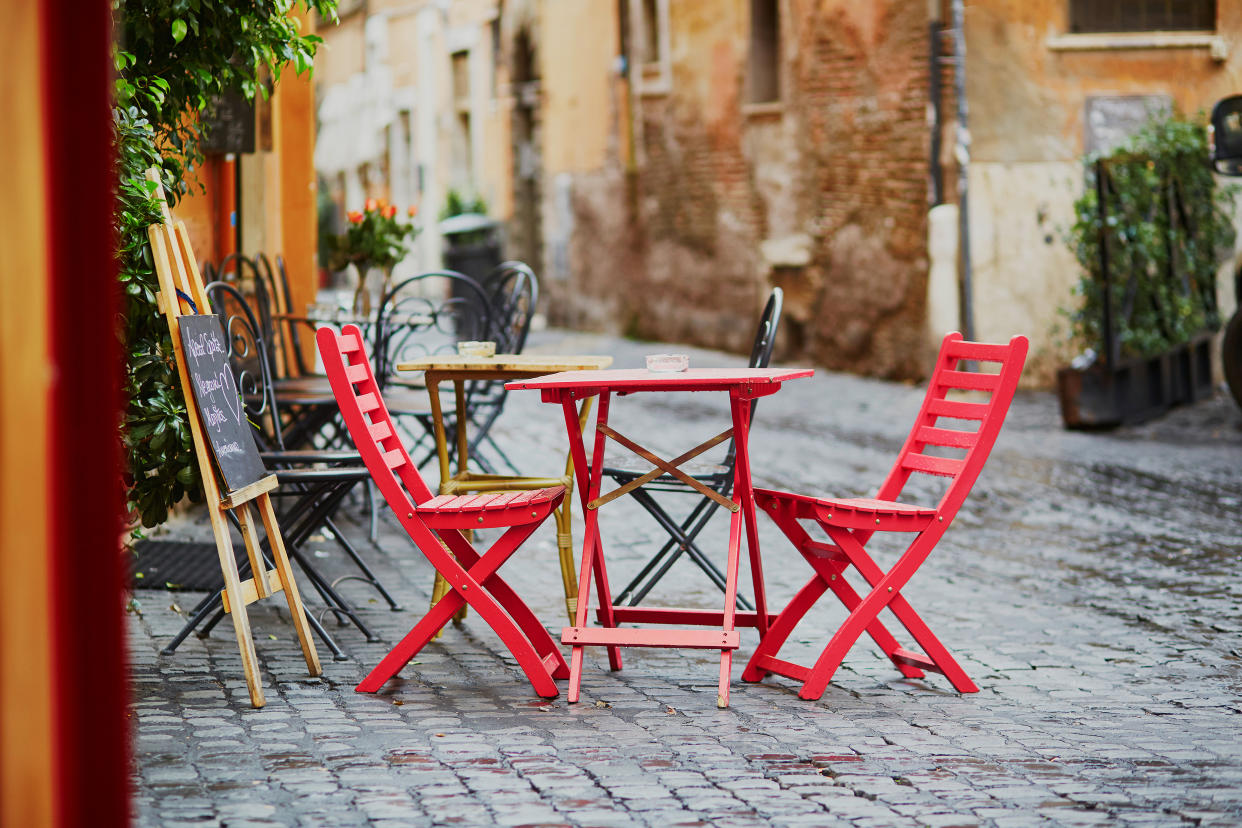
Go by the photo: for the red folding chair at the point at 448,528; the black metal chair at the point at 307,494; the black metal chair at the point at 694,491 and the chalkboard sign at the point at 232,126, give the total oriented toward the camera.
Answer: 1

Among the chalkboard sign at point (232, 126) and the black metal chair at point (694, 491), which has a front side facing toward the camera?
the chalkboard sign

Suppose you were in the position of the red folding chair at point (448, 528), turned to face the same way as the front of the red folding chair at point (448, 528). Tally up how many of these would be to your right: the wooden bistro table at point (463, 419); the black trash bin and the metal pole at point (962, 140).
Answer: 0

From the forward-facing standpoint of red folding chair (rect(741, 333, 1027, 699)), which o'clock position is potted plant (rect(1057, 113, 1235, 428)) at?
The potted plant is roughly at 5 o'clock from the red folding chair.

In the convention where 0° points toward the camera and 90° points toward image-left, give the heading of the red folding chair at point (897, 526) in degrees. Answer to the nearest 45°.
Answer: approximately 45°

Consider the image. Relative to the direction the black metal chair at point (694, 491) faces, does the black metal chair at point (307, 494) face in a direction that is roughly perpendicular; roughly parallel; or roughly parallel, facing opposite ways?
roughly parallel, facing opposite ways

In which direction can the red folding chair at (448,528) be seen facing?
to the viewer's right

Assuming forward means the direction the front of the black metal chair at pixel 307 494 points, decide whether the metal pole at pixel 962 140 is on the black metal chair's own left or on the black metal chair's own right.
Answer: on the black metal chair's own left

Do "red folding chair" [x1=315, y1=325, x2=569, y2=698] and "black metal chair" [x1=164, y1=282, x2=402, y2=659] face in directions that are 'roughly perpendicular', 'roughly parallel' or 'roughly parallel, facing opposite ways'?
roughly parallel

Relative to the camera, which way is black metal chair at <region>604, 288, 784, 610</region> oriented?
to the viewer's left

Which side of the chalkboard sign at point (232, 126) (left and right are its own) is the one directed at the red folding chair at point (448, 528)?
front

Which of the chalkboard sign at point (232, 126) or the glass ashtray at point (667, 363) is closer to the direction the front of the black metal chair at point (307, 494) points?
the glass ashtray

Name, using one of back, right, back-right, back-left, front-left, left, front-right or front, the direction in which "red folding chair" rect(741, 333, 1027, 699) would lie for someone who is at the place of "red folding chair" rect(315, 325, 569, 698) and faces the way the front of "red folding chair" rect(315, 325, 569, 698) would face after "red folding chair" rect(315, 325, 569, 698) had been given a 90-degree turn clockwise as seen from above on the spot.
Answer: left

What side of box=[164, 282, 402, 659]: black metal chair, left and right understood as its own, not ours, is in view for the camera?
right

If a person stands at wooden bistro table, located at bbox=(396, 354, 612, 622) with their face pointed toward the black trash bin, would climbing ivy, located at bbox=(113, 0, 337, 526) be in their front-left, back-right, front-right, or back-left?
front-left

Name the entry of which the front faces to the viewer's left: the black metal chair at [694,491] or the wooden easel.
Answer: the black metal chair
